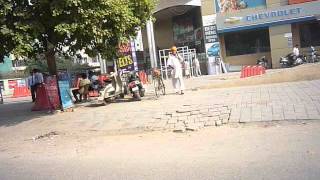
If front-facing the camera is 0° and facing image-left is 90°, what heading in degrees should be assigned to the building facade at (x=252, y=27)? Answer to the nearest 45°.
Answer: approximately 0°

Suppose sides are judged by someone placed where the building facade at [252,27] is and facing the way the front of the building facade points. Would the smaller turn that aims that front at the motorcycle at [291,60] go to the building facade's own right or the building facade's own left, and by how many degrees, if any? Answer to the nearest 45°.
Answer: approximately 45° to the building facade's own left
